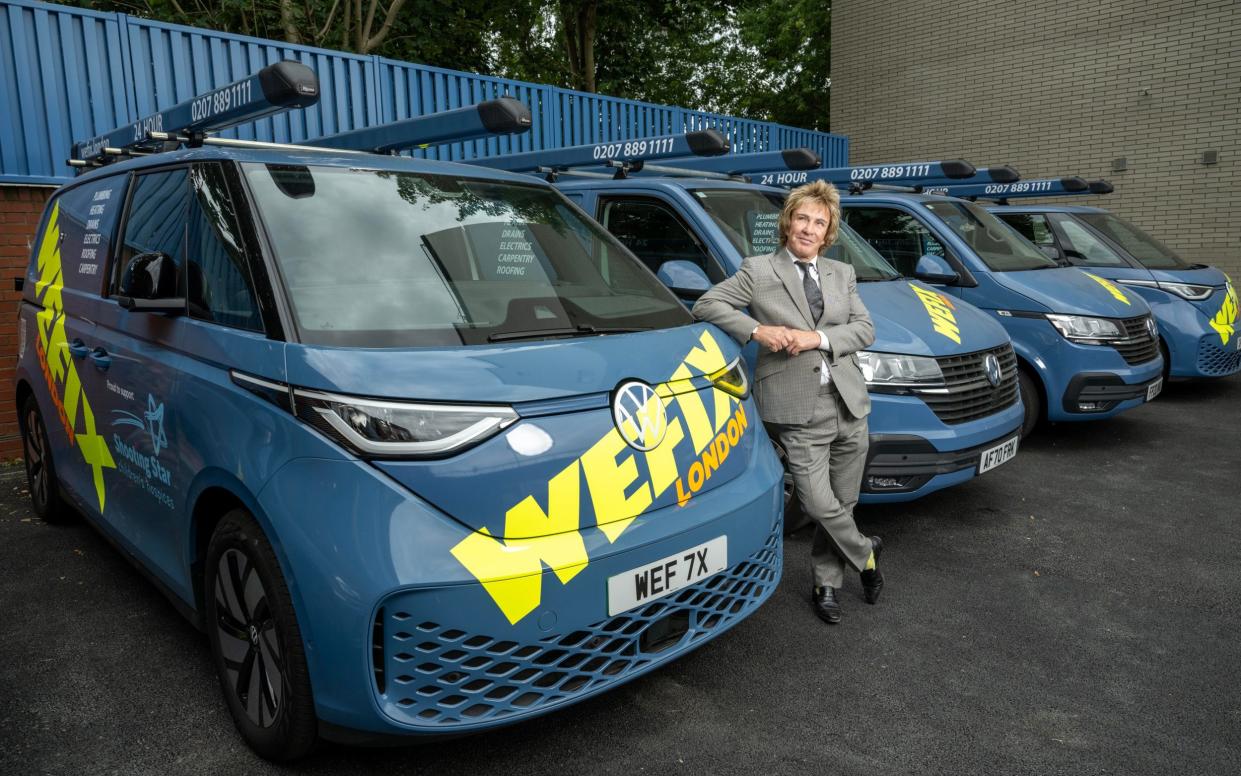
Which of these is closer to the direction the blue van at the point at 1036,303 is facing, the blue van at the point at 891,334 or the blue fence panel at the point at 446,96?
the blue van

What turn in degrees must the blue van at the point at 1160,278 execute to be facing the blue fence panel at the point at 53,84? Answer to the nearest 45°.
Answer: approximately 90° to its right

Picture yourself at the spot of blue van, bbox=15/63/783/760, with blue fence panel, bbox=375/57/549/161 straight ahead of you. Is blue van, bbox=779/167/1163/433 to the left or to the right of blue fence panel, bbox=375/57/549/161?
right

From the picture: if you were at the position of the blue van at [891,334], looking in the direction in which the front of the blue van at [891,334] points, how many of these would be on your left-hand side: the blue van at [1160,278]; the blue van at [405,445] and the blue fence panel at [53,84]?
1

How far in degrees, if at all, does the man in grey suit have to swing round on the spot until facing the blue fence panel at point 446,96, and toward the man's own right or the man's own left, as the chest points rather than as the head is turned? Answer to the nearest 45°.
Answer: approximately 135° to the man's own right

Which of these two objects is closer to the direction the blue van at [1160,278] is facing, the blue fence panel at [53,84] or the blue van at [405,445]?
the blue van

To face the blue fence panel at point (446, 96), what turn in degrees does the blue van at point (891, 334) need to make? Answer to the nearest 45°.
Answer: approximately 180°

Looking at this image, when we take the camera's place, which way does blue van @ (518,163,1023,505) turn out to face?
facing the viewer and to the right of the viewer
